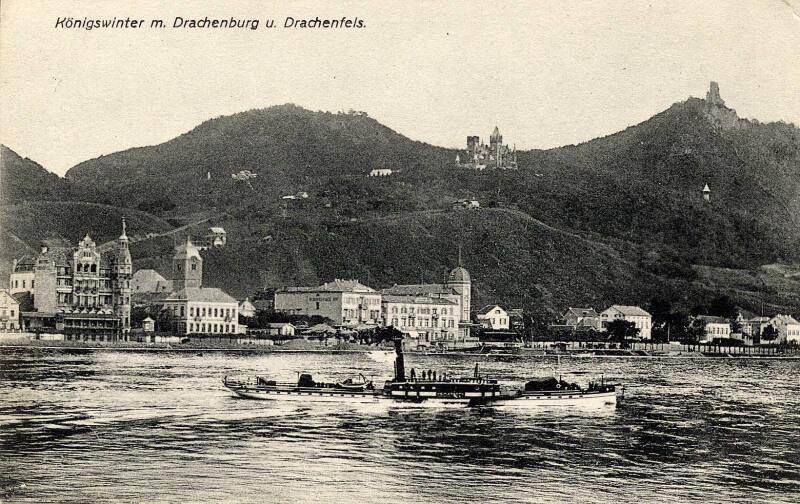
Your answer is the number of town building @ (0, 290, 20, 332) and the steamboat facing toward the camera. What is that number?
1

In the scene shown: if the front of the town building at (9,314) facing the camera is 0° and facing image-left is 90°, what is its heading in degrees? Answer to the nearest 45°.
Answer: approximately 0°

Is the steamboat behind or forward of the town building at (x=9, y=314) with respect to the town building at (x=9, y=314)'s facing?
forward
